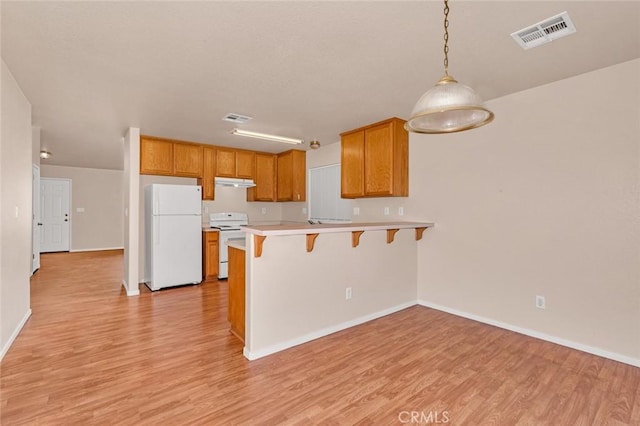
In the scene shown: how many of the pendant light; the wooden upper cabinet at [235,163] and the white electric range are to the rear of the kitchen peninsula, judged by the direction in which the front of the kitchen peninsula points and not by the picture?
2

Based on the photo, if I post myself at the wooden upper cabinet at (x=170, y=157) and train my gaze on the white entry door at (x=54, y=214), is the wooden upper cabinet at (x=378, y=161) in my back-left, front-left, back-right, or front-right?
back-right

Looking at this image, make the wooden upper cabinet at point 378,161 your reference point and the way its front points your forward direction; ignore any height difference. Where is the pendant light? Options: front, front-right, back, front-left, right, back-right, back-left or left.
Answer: front-left

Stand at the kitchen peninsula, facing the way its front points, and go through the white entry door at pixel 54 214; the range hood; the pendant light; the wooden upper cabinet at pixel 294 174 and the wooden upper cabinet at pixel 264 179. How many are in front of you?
1

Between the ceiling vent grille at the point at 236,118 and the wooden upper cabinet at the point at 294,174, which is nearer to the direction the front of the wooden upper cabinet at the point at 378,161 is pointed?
the ceiling vent grille

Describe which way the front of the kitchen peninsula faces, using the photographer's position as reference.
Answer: facing the viewer and to the right of the viewer

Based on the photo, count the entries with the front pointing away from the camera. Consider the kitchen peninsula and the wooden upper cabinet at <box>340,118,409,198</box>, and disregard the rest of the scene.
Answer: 0

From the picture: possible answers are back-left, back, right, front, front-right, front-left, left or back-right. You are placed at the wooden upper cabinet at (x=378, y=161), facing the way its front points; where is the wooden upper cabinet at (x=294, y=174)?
right

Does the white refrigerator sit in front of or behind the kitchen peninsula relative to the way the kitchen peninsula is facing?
behind

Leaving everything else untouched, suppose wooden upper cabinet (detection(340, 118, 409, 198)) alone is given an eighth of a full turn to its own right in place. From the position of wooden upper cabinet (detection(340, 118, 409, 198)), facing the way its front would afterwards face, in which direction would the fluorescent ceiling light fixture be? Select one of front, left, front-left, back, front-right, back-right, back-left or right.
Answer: front

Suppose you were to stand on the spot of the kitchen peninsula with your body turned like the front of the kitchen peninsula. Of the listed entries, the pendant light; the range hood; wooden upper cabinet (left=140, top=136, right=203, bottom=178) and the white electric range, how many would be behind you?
3

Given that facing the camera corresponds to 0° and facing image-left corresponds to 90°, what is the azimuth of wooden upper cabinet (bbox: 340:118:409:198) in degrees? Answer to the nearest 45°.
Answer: approximately 45°

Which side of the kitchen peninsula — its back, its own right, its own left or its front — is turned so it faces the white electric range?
back
